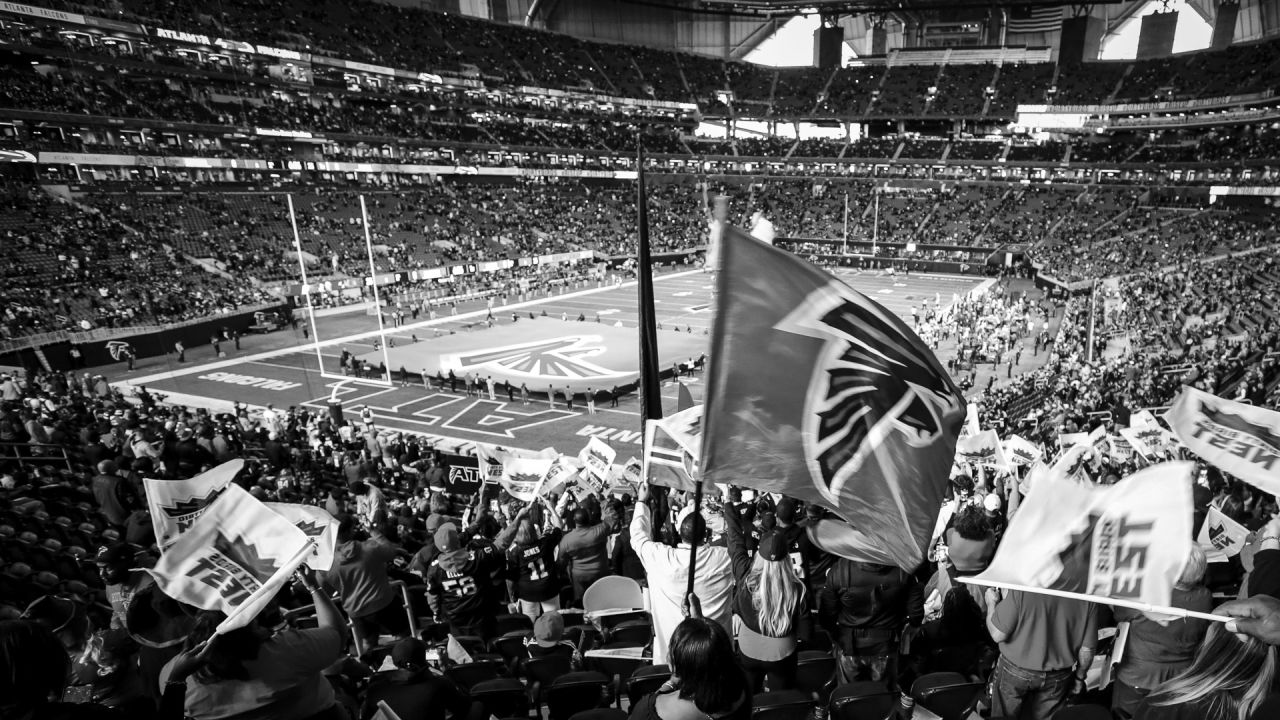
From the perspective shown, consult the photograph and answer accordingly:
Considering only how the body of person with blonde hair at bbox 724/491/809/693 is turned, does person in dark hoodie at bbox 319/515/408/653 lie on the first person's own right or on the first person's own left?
on the first person's own left

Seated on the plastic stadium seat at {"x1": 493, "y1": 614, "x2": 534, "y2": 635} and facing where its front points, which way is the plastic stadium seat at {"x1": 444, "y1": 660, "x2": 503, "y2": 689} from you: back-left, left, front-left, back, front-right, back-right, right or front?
back

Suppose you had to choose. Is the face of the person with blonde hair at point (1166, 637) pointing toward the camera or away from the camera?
away from the camera

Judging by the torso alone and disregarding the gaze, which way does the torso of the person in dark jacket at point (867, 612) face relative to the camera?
away from the camera

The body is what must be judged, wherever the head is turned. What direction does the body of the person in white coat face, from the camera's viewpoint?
away from the camera

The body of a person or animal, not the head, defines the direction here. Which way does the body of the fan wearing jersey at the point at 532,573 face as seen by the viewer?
away from the camera

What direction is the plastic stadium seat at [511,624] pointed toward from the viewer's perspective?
away from the camera

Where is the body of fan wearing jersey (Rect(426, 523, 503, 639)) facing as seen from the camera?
away from the camera

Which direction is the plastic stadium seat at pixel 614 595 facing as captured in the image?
away from the camera

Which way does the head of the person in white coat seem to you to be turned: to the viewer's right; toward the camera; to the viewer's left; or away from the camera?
away from the camera

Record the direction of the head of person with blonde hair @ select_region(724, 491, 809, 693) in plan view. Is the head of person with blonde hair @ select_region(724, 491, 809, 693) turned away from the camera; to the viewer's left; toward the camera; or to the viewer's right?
away from the camera

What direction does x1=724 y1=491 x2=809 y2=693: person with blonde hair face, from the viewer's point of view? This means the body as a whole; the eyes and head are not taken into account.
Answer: away from the camera
